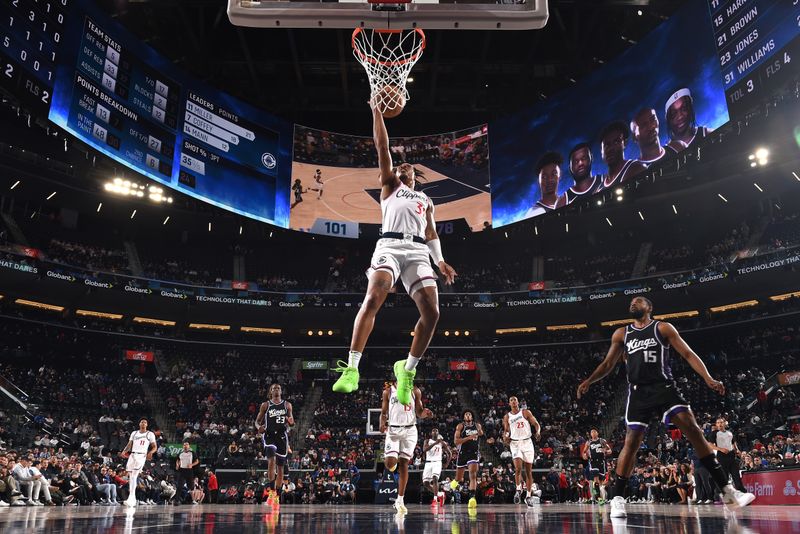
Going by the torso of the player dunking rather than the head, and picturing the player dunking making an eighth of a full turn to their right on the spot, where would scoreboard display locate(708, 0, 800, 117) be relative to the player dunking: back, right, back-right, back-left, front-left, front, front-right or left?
back

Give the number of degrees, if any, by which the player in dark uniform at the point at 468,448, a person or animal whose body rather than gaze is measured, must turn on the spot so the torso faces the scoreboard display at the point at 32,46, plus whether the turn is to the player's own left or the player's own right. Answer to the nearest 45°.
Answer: approximately 90° to the player's own right

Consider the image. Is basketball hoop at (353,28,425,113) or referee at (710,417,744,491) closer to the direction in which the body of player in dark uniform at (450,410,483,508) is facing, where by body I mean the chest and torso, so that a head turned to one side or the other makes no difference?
the basketball hoop

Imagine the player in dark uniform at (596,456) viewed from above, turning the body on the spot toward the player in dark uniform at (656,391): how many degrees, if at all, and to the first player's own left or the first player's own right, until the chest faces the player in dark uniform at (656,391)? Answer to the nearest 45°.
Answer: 0° — they already face them

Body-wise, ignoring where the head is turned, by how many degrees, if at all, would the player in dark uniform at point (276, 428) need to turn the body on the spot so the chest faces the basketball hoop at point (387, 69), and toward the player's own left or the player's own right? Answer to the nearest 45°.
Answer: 0° — they already face it

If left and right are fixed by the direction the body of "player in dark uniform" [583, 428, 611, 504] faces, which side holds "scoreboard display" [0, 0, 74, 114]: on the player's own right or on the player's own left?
on the player's own right
